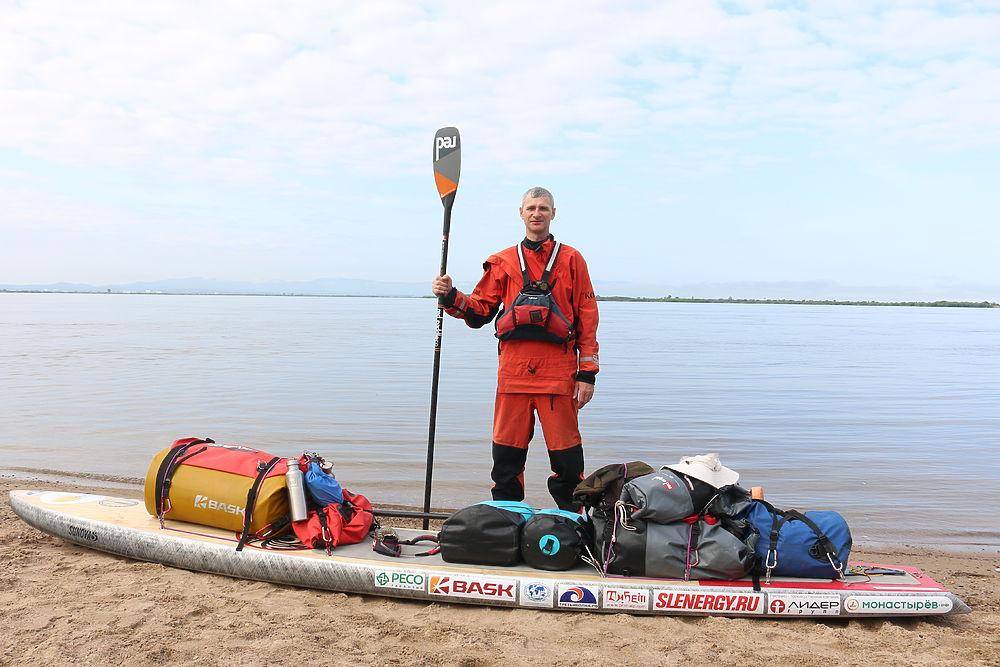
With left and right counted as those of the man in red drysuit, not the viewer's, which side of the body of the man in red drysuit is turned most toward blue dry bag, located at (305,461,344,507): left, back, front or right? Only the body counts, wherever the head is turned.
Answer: right

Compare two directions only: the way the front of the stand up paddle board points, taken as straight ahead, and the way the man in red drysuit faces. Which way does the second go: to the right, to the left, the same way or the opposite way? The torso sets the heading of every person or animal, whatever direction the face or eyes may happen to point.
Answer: to the left

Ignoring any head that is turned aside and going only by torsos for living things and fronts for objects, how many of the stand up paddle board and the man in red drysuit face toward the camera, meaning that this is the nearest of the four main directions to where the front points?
1

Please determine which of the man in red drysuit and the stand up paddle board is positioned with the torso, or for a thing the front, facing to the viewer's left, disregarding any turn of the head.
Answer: the stand up paddle board

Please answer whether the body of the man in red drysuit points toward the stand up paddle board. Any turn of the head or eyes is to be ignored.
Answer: yes

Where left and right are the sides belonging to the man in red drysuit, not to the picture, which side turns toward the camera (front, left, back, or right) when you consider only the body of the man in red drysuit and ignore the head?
front

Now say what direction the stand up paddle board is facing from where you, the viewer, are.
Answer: facing to the left of the viewer
